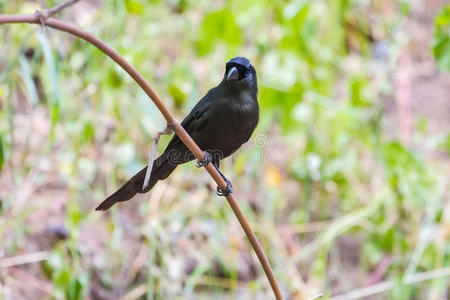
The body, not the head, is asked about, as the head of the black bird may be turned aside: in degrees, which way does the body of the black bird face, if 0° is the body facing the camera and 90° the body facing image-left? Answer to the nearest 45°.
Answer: approximately 315°

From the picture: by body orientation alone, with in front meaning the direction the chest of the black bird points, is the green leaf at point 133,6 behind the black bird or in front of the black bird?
behind
